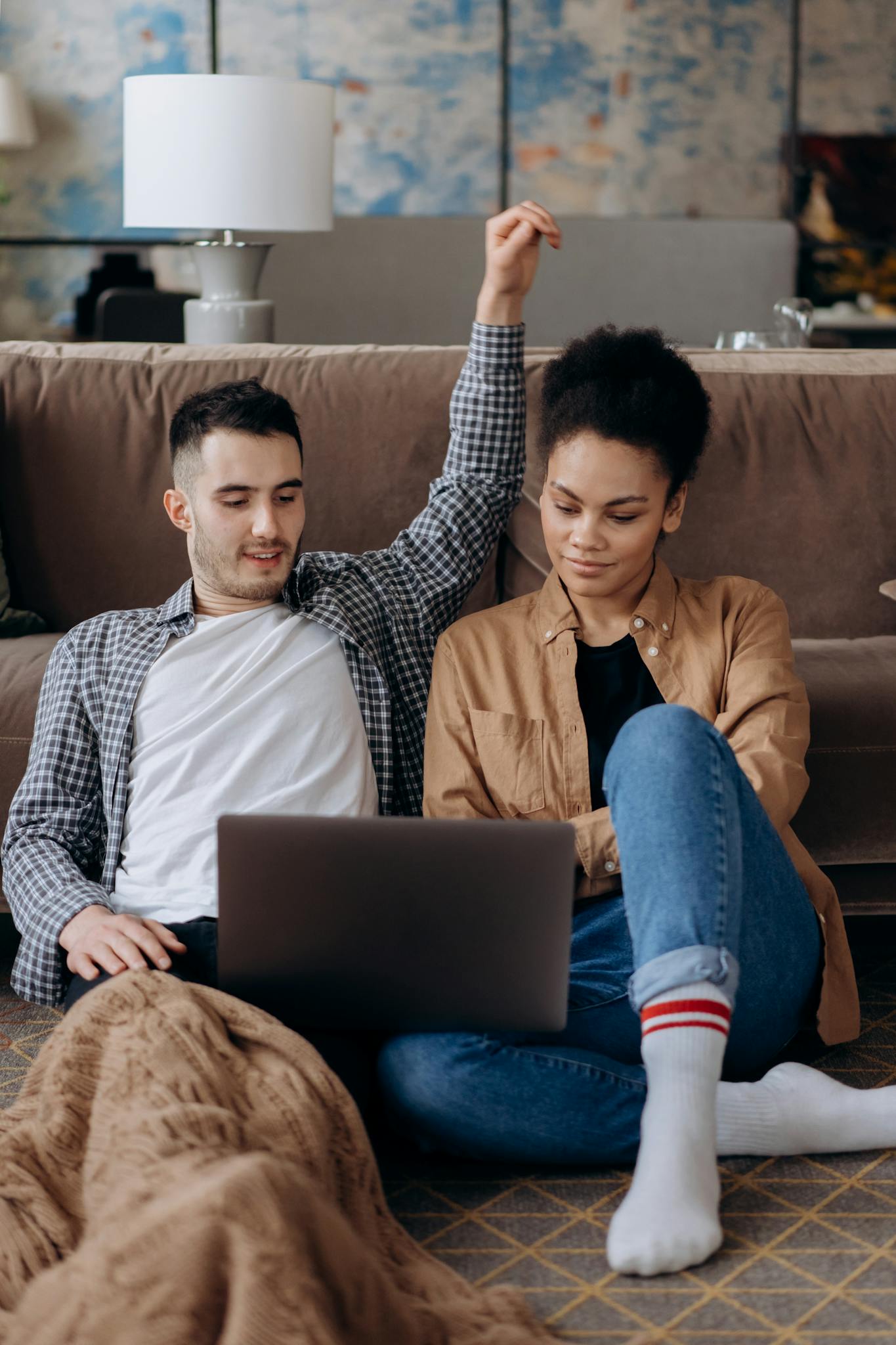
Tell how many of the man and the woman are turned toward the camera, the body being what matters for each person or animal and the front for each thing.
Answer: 2

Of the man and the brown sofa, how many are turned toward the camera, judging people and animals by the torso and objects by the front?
2

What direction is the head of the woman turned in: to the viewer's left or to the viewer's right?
to the viewer's left

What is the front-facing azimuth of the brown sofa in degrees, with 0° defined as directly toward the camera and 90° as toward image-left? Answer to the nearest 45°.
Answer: approximately 0°

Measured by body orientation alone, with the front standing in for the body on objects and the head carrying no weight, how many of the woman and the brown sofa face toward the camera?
2

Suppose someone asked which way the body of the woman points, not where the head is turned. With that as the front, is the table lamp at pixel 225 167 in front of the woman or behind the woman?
behind
